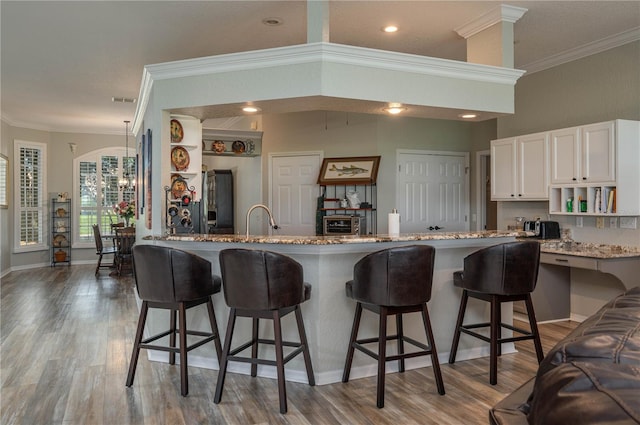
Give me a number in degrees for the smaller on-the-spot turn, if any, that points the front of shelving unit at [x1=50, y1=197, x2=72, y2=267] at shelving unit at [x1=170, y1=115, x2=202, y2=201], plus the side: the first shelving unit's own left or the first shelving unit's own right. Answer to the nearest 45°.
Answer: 0° — it already faces it

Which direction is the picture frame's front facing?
toward the camera

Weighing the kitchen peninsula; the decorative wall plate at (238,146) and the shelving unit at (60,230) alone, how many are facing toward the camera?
3

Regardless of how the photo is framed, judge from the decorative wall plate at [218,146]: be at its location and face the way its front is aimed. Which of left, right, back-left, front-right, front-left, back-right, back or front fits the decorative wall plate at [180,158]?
front

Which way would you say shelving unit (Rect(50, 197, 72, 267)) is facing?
toward the camera

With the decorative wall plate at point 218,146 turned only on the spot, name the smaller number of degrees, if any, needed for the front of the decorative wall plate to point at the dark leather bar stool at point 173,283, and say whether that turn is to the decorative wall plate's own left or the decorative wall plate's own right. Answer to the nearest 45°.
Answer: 0° — it already faces it

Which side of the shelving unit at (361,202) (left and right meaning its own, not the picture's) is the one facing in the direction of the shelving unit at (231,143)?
right

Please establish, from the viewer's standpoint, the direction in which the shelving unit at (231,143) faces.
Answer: facing the viewer

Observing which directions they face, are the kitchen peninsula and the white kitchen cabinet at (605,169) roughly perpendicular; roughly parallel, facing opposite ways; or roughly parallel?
roughly perpendicular

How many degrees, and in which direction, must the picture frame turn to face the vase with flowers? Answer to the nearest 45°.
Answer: approximately 135° to its right

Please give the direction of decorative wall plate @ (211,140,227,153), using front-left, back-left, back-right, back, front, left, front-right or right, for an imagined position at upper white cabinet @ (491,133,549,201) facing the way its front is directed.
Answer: front-right
